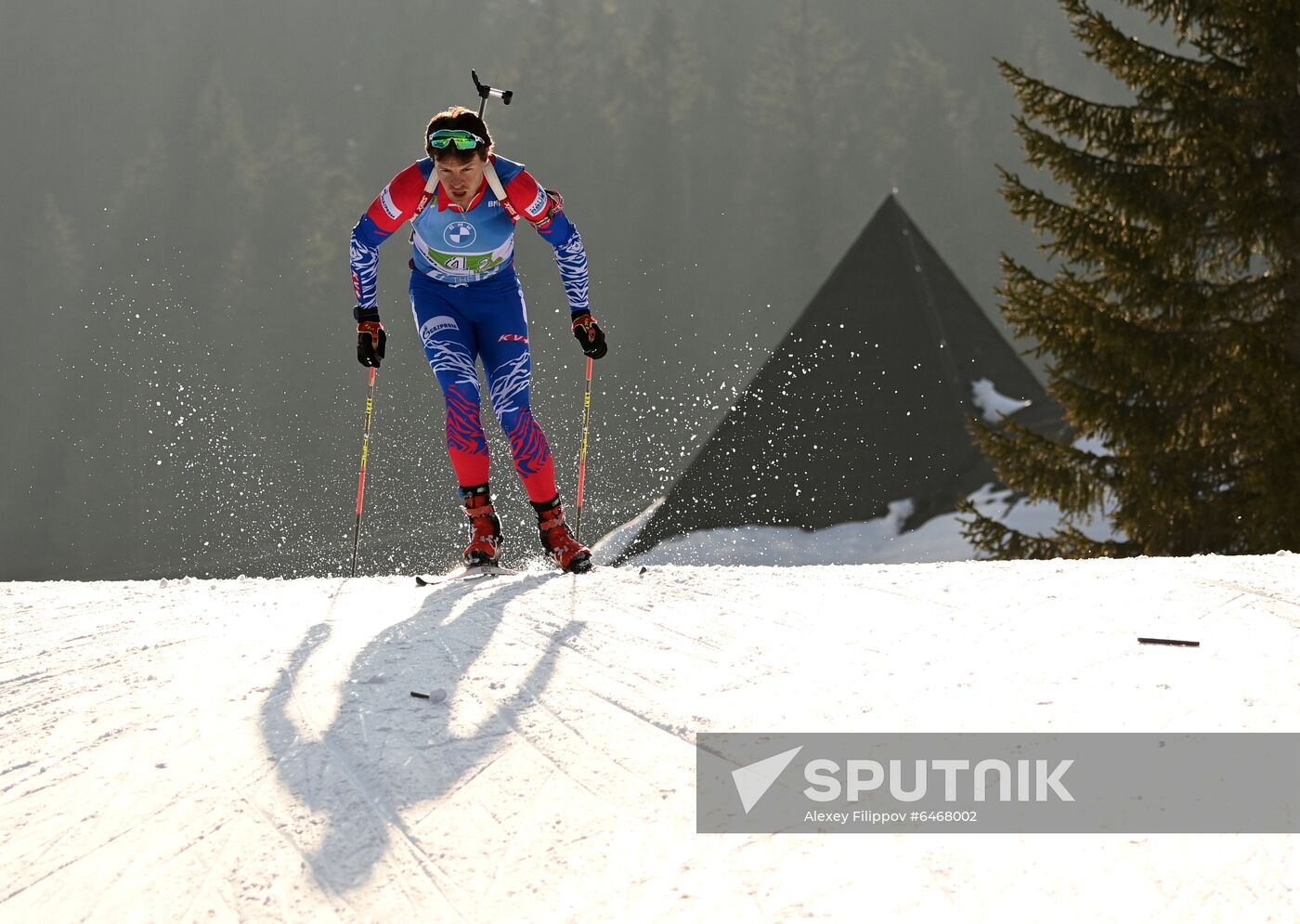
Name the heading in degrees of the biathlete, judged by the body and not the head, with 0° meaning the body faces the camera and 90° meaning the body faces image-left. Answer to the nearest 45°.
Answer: approximately 0°

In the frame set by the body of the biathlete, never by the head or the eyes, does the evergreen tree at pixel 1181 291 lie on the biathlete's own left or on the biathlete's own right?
on the biathlete's own left
